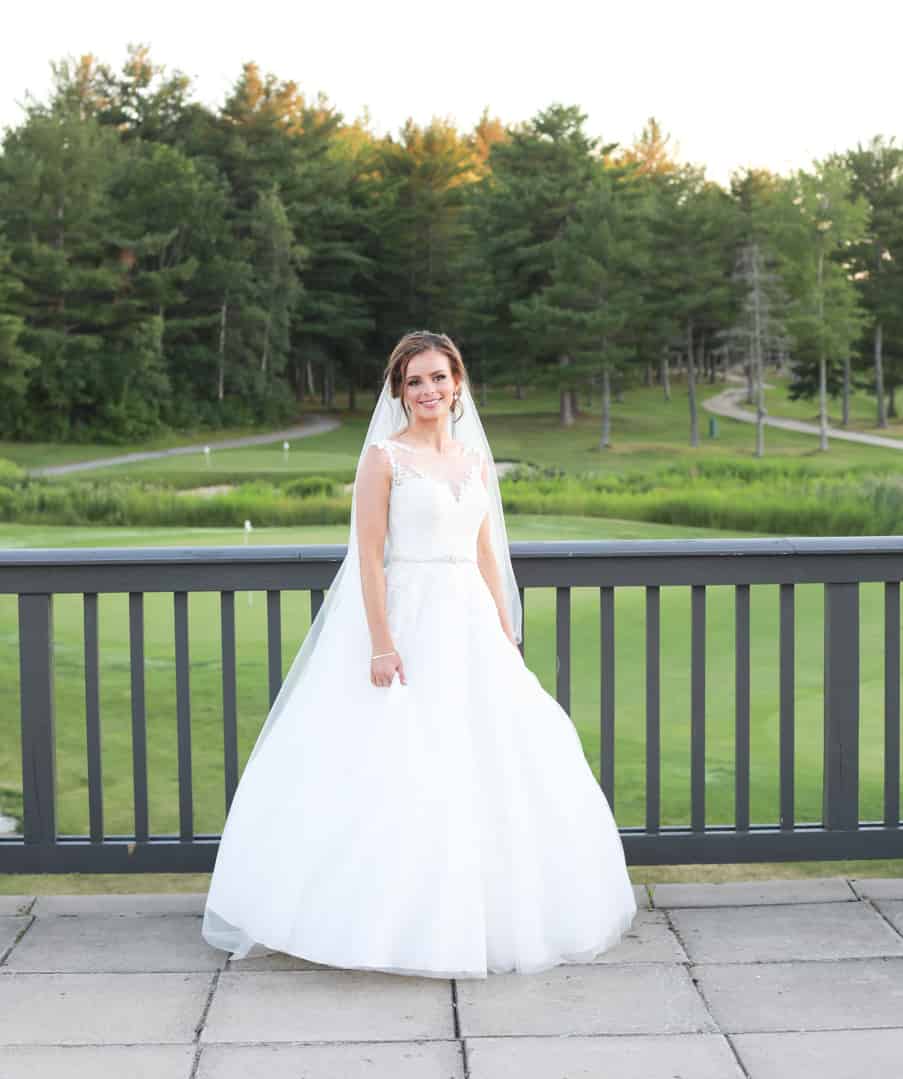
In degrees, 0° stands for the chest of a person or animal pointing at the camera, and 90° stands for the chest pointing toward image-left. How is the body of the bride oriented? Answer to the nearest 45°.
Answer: approximately 315°

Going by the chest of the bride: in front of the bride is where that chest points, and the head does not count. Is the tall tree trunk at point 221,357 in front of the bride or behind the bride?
behind

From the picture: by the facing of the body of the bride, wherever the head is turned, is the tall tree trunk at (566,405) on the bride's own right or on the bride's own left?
on the bride's own left

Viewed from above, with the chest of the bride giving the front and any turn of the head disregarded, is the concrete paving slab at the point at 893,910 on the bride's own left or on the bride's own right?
on the bride's own left

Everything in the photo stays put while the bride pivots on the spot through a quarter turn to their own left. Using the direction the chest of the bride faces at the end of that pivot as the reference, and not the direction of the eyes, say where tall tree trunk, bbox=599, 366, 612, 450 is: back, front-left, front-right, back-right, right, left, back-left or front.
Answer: front-left

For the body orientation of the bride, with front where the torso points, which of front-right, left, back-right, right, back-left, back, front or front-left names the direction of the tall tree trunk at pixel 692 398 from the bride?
back-left

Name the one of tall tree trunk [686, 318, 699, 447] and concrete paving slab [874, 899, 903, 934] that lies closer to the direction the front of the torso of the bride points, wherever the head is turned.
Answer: the concrete paving slab
